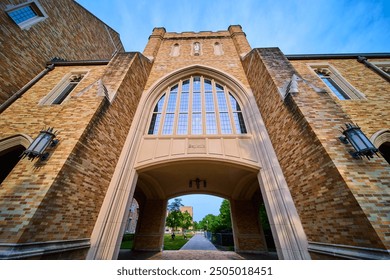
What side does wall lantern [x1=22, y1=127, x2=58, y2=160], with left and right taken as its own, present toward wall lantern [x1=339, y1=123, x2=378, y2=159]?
left
